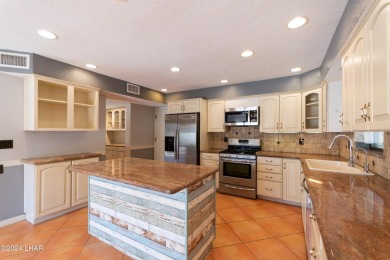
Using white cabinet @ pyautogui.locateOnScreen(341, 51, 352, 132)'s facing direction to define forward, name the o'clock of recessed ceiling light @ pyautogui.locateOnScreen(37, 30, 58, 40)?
The recessed ceiling light is roughly at 11 o'clock from the white cabinet.

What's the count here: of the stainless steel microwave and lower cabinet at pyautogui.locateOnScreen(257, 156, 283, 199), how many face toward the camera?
2

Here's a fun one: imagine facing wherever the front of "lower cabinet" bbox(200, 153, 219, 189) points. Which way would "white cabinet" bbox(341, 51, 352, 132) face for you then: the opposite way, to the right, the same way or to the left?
to the right

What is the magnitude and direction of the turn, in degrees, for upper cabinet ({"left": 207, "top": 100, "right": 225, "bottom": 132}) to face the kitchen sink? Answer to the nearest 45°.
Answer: approximately 45° to its left

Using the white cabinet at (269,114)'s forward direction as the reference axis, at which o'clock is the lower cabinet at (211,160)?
The lower cabinet is roughly at 3 o'clock from the white cabinet.

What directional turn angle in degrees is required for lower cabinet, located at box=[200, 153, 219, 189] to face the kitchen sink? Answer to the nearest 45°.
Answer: approximately 90° to its left

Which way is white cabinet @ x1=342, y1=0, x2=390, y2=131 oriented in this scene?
to the viewer's left

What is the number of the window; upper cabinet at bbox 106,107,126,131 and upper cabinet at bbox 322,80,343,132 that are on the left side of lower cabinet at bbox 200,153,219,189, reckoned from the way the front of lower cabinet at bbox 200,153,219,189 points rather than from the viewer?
2

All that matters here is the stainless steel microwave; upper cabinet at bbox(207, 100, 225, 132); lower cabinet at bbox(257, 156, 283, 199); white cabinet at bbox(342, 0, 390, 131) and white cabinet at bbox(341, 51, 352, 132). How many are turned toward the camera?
3

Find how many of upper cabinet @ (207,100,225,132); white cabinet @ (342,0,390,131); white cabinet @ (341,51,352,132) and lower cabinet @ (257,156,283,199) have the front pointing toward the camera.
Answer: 2
